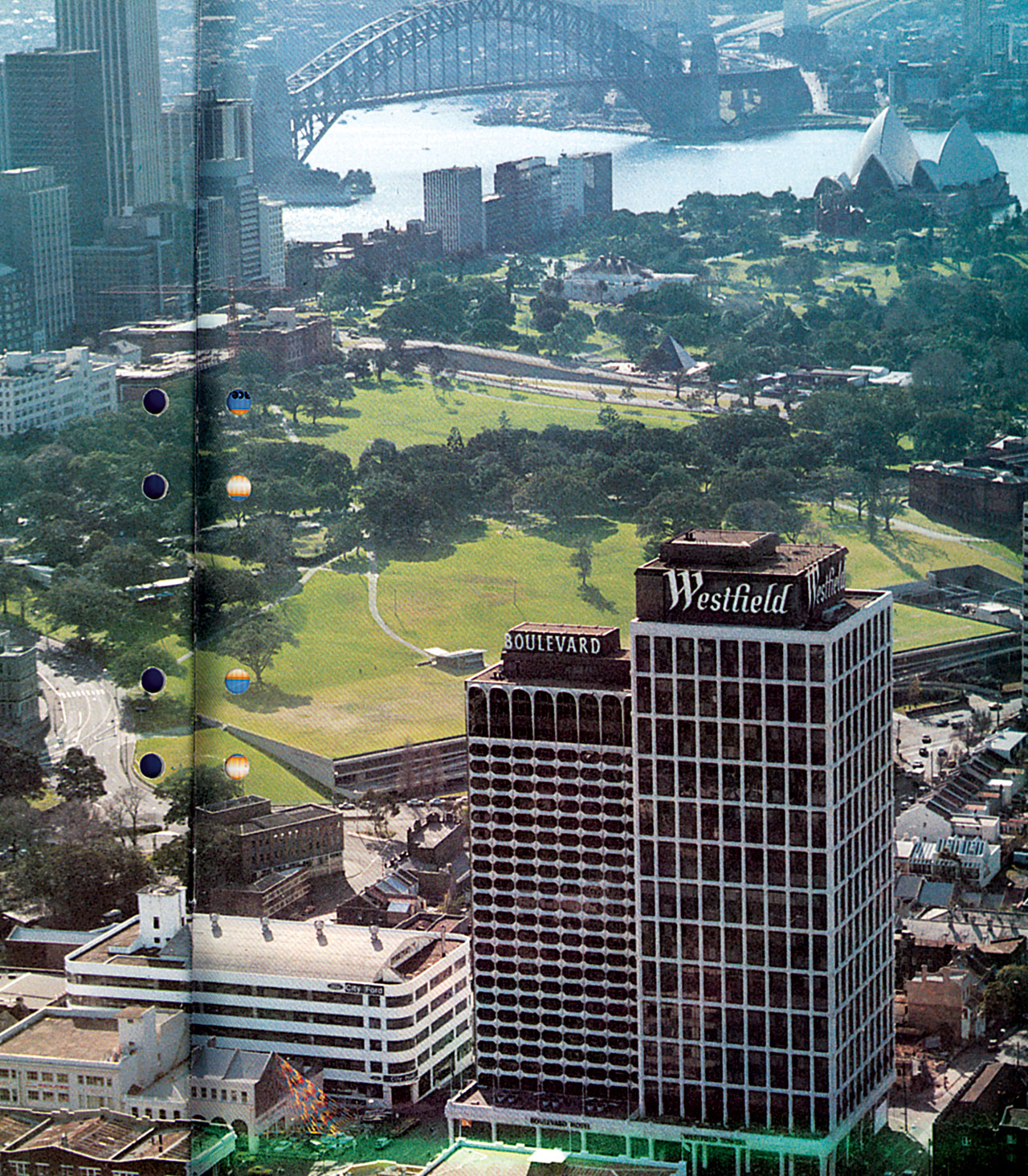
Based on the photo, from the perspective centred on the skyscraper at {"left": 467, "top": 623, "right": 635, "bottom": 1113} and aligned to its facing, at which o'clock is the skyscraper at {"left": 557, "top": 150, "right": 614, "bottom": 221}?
the skyscraper at {"left": 557, "top": 150, "right": 614, "bottom": 221} is roughly at 6 o'clock from the skyscraper at {"left": 467, "top": 623, "right": 635, "bottom": 1113}.

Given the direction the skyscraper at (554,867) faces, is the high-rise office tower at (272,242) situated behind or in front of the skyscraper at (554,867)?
behind

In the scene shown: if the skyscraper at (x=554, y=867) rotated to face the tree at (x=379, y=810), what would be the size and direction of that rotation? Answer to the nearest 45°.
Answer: approximately 180°

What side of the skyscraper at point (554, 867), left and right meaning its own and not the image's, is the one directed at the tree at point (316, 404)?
back

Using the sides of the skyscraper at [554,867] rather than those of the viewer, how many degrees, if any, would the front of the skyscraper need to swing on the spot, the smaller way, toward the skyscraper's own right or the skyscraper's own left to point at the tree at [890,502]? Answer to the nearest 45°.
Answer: approximately 180°

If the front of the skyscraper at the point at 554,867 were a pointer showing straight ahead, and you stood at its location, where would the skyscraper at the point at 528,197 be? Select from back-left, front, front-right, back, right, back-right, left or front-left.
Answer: back

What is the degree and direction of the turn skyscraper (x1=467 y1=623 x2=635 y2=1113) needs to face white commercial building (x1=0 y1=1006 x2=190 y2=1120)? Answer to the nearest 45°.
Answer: approximately 45° to its right

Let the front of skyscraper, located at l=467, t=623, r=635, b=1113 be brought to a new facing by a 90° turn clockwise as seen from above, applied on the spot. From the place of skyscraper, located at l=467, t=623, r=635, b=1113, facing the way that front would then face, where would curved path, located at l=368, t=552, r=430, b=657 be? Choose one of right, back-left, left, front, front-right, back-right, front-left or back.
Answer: right

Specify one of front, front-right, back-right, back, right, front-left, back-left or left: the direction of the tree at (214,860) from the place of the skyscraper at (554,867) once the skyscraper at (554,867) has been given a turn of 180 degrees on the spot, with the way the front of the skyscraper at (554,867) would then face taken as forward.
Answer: front-left

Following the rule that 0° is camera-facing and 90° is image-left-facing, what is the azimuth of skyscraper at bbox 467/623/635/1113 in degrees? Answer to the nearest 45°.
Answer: approximately 0°

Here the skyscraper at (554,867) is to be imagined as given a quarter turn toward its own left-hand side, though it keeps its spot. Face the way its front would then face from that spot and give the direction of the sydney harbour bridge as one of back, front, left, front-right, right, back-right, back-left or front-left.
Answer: left
